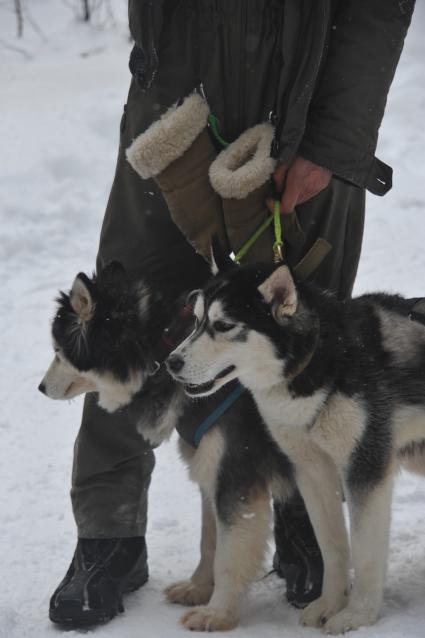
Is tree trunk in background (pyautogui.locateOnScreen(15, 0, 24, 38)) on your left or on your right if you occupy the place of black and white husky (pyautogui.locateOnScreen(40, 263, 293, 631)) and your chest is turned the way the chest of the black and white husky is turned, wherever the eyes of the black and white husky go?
on your right

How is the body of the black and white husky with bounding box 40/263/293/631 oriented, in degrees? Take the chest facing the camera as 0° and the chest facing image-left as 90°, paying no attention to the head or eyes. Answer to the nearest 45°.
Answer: approximately 90°

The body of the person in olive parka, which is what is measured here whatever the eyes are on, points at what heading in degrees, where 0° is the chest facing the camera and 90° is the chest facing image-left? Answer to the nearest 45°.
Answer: approximately 0°

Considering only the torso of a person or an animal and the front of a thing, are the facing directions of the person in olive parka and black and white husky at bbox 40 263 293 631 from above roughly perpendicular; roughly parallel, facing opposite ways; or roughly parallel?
roughly perpendicular

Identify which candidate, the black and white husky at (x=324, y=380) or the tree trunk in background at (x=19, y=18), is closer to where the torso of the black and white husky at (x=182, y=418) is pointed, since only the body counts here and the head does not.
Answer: the tree trunk in background
